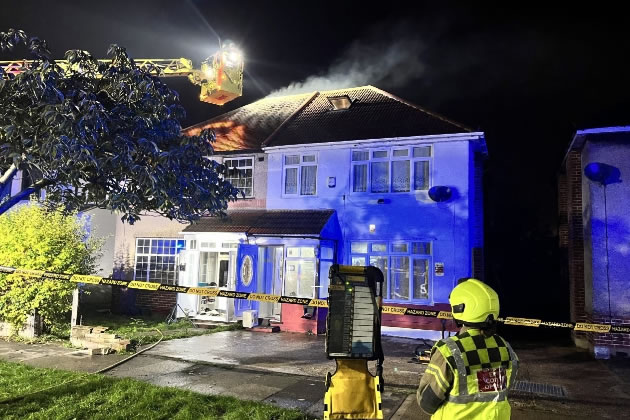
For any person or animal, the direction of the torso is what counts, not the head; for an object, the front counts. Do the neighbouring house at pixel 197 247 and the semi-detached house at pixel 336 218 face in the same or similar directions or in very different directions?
same or similar directions

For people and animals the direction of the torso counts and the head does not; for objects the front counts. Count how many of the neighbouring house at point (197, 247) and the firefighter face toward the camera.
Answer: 1

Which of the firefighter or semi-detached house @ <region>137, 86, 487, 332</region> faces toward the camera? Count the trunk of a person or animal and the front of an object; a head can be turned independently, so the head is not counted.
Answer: the semi-detached house

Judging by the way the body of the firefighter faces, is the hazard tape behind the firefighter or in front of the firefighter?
in front

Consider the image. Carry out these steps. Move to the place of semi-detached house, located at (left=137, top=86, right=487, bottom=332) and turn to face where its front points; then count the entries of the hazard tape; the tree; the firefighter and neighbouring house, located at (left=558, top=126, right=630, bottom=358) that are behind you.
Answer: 0

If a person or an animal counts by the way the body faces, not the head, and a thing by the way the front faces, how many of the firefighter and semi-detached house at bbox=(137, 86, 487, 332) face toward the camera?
1

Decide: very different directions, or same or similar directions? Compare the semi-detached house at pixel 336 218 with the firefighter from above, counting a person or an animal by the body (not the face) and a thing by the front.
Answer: very different directions

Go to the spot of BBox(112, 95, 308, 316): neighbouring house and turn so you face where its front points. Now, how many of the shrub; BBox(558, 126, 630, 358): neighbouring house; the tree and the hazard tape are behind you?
0

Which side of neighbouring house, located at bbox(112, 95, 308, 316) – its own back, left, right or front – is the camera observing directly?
front

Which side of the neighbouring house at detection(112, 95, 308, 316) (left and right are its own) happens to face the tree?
front

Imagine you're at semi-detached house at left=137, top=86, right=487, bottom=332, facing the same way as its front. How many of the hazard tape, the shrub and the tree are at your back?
0

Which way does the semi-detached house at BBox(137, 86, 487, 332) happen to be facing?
toward the camera

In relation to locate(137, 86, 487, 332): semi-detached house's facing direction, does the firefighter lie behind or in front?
in front

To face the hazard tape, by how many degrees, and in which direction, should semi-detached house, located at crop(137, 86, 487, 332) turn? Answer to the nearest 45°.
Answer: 0° — it already faces it

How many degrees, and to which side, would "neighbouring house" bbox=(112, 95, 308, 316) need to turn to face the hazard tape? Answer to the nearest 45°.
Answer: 0° — it already faces it

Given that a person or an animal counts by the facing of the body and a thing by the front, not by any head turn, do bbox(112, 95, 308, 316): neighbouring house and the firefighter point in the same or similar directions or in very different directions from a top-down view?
very different directions
